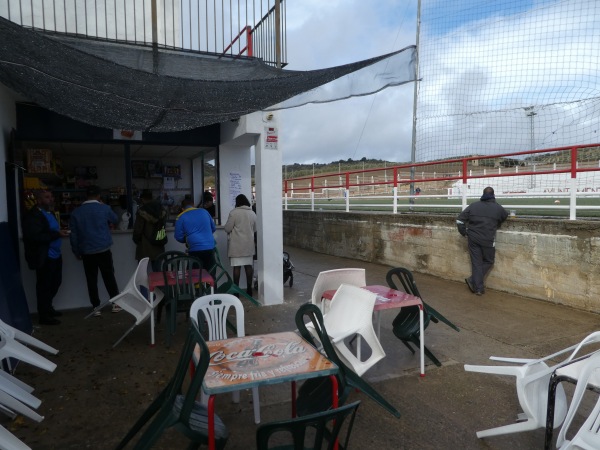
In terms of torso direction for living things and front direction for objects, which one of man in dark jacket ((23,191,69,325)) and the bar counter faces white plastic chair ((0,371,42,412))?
the bar counter

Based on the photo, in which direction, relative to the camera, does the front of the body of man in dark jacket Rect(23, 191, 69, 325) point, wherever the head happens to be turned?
to the viewer's right

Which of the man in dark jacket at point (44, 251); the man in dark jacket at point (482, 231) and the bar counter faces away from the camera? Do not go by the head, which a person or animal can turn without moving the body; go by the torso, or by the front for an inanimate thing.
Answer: the man in dark jacket at point (482, 231)

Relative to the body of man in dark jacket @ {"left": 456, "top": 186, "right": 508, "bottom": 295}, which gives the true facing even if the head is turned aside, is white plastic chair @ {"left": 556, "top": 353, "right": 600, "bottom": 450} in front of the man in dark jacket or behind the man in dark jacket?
behind

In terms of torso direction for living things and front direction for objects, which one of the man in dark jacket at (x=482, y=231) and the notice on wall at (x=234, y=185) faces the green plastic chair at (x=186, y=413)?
the notice on wall

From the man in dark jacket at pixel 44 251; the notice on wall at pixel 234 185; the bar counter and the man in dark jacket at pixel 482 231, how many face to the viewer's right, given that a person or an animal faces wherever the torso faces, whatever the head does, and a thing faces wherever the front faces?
1

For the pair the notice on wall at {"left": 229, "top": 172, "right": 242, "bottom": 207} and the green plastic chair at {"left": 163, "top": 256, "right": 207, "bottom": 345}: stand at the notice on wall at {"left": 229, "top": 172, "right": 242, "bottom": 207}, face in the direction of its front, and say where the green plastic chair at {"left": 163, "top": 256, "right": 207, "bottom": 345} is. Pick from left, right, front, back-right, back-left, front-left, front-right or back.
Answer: front

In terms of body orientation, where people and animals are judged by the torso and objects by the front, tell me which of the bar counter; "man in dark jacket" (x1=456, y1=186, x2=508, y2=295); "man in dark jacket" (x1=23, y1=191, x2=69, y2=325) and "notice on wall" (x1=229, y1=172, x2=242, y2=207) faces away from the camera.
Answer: "man in dark jacket" (x1=456, y1=186, x2=508, y2=295)

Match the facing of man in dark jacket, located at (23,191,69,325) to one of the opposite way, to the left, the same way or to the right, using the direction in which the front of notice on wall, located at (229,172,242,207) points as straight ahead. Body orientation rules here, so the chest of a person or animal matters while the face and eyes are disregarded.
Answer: to the left

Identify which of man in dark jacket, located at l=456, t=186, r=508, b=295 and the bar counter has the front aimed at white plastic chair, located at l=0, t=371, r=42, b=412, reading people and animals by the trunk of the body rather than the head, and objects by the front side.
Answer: the bar counter

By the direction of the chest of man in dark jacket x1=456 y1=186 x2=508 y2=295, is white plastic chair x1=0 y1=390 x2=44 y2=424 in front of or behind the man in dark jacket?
behind

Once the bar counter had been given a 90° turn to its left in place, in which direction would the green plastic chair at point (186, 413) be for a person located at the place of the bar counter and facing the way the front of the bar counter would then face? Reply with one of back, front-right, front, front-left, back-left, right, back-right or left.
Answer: right

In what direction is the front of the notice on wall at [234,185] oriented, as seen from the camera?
facing the viewer

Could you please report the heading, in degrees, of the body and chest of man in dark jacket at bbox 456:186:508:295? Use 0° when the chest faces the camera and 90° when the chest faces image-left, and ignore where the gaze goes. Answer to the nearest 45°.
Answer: approximately 180°
